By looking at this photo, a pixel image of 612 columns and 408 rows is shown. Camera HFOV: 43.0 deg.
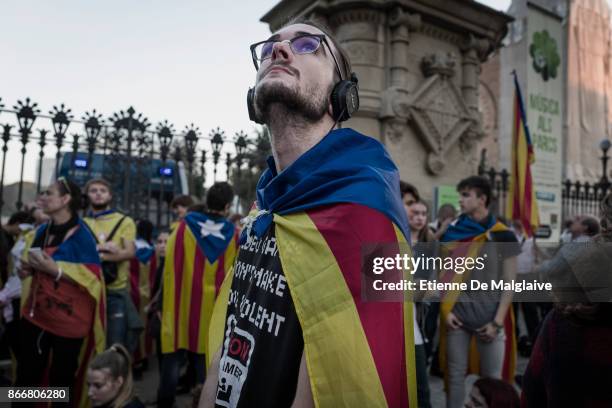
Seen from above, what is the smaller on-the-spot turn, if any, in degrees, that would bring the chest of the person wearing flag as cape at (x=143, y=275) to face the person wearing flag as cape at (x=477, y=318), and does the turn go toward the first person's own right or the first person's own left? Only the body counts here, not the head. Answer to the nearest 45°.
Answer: approximately 135° to the first person's own right

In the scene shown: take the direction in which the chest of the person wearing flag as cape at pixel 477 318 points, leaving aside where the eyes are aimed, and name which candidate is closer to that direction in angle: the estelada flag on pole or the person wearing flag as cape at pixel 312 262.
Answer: the person wearing flag as cape

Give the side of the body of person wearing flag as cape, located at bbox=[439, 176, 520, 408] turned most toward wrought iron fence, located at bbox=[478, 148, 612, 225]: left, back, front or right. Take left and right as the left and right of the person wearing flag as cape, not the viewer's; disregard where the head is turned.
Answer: back

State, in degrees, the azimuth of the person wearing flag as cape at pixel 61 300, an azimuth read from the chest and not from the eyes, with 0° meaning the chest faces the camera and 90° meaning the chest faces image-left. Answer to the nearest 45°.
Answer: approximately 45°

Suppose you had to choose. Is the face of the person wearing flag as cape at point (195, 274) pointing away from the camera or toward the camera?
away from the camera

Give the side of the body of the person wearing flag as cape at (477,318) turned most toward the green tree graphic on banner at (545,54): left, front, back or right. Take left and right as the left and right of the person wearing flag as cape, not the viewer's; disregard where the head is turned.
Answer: back

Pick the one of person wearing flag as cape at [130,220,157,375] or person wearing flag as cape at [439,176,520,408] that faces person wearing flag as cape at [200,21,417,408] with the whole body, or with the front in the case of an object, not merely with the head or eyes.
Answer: person wearing flag as cape at [439,176,520,408]

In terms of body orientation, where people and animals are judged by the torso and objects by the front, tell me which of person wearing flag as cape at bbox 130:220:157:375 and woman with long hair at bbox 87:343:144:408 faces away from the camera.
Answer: the person wearing flag as cape

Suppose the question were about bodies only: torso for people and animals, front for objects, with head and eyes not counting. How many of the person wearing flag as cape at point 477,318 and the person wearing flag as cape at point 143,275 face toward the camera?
1

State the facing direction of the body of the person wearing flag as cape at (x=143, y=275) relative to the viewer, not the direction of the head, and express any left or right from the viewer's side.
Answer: facing away from the viewer

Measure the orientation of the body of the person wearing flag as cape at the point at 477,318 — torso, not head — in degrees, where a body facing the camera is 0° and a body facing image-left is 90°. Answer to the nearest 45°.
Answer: approximately 0°
